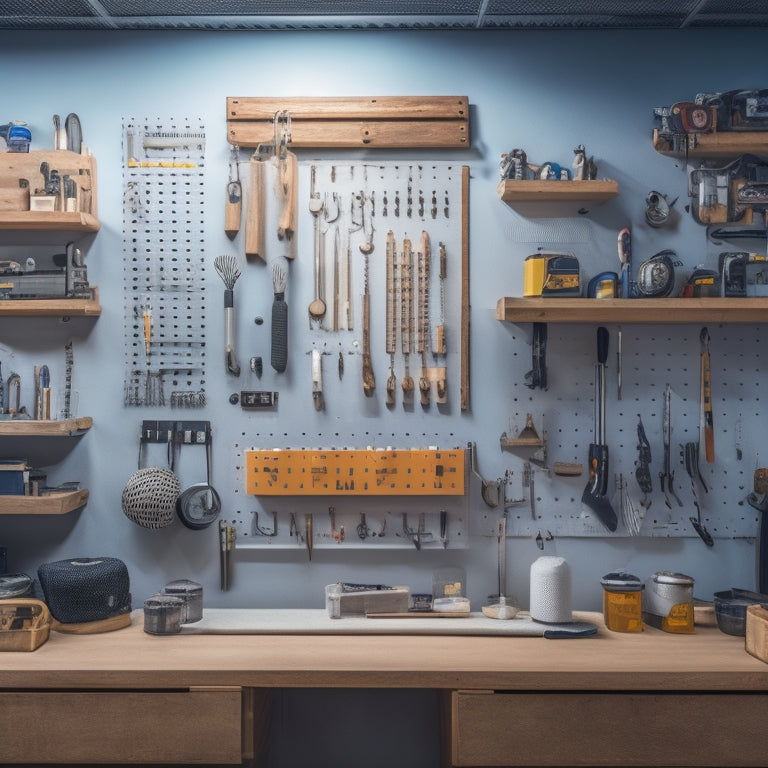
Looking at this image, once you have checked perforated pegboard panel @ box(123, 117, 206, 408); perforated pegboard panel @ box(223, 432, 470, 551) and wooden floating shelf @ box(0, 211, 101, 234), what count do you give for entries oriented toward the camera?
3

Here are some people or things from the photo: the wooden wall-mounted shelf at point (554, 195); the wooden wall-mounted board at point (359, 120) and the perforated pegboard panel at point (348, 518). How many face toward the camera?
3

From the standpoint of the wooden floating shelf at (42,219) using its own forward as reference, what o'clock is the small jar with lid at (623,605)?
The small jar with lid is roughly at 10 o'clock from the wooden floating shelf.

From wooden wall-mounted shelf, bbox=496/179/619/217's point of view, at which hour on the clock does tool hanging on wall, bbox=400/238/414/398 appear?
The tool hanging on wall is roughly at 3 o'clock from the wooden wall-mounted shelf.

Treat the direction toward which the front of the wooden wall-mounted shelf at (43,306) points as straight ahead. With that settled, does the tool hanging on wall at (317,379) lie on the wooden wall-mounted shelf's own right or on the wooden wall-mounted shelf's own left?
on the wooden wall-mounted shelf's own left

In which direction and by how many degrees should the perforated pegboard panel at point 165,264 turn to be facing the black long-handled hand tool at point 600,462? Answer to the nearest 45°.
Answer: approximately 90° to its left

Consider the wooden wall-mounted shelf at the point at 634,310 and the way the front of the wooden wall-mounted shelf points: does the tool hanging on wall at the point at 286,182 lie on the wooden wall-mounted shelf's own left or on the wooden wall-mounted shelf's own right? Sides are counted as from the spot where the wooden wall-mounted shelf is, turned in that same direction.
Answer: on the wooden wall-mounted shelf's own right

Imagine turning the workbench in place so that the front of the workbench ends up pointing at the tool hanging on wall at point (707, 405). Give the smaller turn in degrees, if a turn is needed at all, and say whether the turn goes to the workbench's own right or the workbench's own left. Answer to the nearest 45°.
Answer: approximately 135° to the workbench's own left

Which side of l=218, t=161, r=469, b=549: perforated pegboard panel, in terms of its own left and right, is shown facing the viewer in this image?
front

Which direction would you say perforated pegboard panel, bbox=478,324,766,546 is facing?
toward the camera

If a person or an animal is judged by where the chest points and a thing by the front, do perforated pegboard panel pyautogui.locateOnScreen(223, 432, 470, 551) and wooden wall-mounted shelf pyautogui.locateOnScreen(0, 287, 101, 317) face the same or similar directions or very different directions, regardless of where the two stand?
same or similar directions

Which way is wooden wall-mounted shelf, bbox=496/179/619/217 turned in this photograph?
toward the camera
